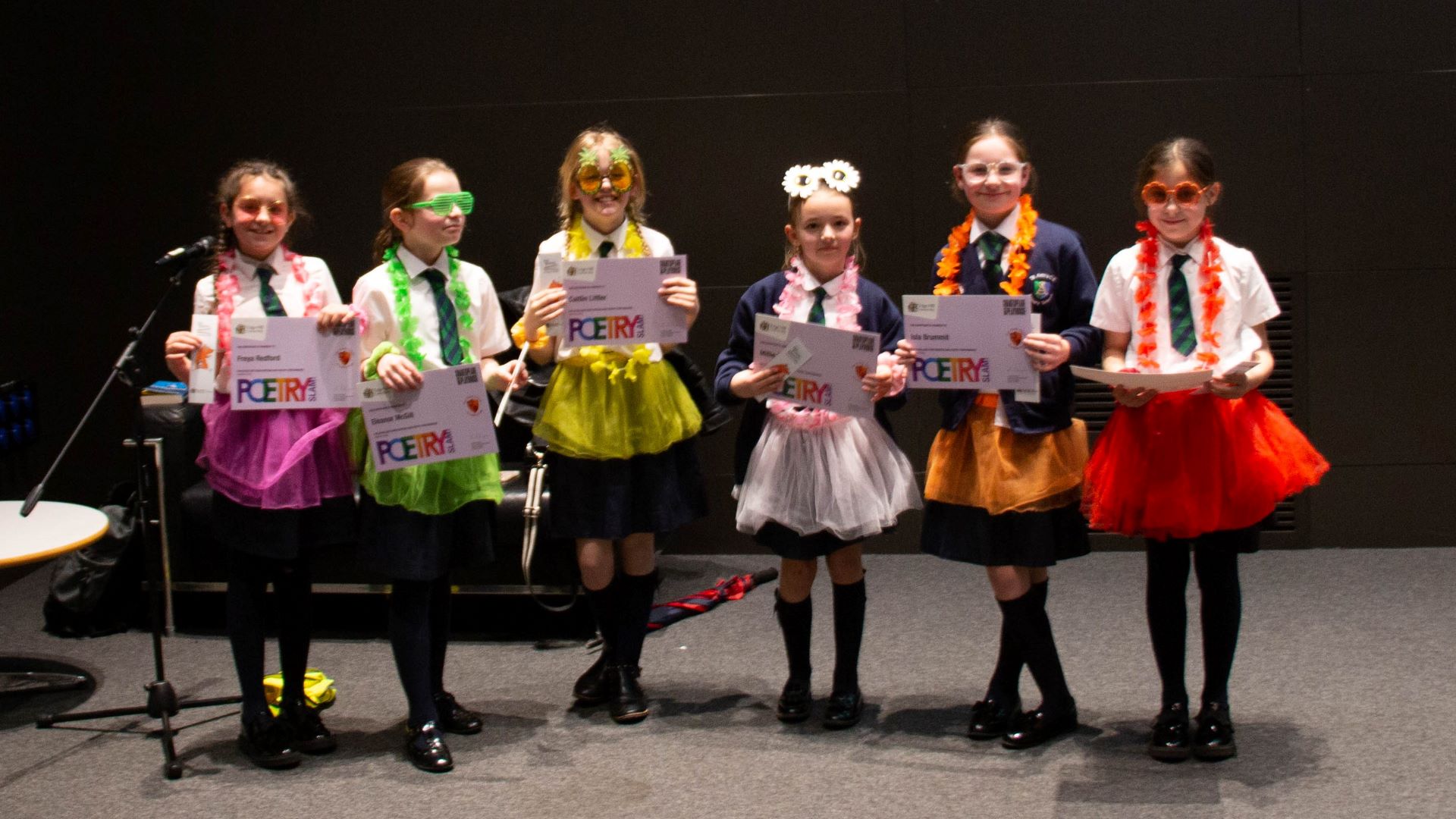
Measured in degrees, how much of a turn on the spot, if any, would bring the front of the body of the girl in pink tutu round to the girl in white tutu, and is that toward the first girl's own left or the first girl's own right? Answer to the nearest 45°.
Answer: approximately 90° to the first girl's own left

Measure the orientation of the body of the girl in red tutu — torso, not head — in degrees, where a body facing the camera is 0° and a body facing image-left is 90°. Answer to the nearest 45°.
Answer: approximately 0°

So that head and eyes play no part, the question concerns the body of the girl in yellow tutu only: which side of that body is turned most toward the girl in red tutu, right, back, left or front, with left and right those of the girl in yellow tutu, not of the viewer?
left

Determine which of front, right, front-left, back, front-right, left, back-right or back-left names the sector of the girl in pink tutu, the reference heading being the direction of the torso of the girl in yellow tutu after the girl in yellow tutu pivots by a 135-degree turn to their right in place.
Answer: front-left
